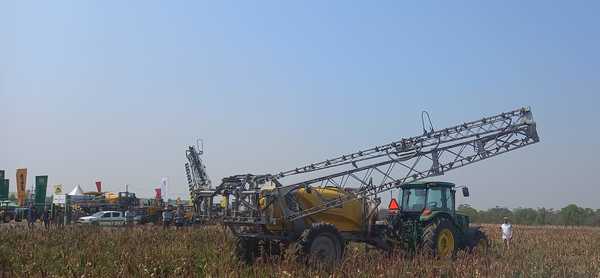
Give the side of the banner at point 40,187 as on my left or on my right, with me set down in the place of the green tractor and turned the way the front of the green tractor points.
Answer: on my left

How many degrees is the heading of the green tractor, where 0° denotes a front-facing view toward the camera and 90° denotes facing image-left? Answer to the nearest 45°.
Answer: approximately 225°

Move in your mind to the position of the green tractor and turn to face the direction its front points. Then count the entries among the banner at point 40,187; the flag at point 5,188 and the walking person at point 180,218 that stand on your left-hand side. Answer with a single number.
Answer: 3

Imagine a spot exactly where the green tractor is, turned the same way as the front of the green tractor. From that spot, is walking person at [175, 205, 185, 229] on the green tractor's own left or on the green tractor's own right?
on the green tractor's own left

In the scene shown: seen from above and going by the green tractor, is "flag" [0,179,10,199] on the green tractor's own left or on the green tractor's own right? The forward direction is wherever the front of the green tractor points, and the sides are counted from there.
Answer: on the green tractor's own left
